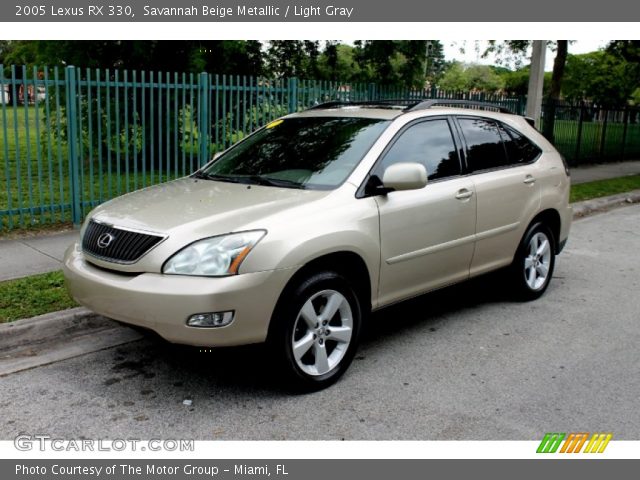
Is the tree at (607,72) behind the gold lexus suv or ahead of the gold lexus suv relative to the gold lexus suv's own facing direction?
behind

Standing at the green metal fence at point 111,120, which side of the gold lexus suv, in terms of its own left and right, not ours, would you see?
right

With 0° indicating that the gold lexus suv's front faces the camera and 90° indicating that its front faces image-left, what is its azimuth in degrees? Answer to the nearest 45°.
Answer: approximately 45°

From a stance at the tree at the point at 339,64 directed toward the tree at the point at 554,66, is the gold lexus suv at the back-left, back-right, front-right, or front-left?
back-right

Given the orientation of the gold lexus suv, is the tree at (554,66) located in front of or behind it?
behind

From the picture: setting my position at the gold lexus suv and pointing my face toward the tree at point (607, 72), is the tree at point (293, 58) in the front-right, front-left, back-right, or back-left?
front-left

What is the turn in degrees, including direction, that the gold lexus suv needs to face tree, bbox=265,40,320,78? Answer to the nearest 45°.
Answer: approximately 135° to its right

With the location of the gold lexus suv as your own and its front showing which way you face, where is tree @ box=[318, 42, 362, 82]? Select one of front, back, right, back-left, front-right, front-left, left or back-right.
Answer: back-right

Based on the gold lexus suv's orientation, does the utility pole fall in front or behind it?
behind
